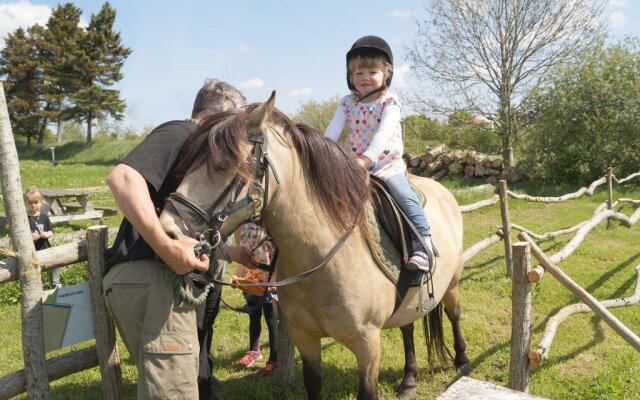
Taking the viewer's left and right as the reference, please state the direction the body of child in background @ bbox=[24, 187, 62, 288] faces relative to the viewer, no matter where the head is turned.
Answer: facing the viewer

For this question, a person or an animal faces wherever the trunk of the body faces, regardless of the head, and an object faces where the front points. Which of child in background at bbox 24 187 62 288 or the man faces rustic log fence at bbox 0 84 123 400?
the child in background

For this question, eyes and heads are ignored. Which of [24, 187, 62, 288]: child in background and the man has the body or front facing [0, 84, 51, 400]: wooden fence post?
the child in background

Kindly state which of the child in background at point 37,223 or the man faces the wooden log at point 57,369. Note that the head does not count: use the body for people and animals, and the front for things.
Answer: the child in background

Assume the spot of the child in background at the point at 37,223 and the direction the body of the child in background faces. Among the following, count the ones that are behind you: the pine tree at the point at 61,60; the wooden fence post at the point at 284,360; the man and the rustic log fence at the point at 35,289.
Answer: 1

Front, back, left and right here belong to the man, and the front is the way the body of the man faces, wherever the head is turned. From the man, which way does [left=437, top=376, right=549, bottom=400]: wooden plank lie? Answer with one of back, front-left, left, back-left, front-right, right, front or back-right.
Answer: front-right

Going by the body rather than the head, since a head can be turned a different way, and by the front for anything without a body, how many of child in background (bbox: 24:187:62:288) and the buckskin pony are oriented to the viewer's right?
0

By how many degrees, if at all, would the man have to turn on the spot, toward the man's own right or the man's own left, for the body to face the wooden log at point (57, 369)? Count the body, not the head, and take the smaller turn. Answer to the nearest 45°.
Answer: approximately 135° to the man's own left

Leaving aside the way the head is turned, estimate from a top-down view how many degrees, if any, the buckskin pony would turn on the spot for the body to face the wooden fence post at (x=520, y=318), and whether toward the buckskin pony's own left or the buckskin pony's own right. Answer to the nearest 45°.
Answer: approximately 180°

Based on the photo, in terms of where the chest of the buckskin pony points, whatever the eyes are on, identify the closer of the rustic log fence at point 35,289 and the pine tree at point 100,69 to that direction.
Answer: the rustic log fence

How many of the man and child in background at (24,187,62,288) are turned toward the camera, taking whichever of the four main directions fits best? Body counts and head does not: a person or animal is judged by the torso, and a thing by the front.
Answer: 1

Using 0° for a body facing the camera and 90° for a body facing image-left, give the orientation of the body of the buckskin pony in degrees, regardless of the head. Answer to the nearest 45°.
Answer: approximately 45°

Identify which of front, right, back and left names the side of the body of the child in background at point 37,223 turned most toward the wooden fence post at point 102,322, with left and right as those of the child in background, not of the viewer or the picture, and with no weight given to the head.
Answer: front

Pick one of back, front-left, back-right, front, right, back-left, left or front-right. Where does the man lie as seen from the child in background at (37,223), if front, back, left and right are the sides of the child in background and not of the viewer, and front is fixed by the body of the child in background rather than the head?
front
